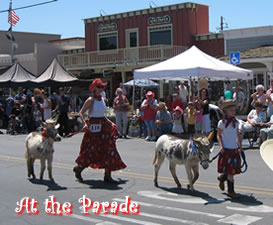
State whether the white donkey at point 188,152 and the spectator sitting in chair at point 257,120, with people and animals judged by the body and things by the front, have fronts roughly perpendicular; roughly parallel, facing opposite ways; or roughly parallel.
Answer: roughly perpendicular

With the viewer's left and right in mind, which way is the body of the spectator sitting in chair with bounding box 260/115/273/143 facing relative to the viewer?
facing the viewer and to the left of the viewer

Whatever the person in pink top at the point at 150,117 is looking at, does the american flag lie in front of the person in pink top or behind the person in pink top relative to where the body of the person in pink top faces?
behind

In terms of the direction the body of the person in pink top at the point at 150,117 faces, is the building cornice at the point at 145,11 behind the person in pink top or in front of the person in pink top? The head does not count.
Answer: behind

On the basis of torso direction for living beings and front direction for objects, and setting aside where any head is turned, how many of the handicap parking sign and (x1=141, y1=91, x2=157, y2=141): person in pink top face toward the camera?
2

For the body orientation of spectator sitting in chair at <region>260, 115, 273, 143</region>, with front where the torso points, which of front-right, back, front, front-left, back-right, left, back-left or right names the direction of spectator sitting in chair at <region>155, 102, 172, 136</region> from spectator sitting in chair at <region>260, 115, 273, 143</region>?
right

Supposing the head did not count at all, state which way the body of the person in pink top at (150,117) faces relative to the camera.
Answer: toward the camera

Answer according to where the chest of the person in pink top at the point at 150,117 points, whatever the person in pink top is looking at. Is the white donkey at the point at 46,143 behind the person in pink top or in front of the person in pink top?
in front

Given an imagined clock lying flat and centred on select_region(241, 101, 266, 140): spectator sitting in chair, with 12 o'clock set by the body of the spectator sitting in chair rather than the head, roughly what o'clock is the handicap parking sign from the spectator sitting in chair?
The handicap parking sign is roughly at 4 o'clock from the spectator sitting in chair.

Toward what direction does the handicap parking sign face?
toward the camera
